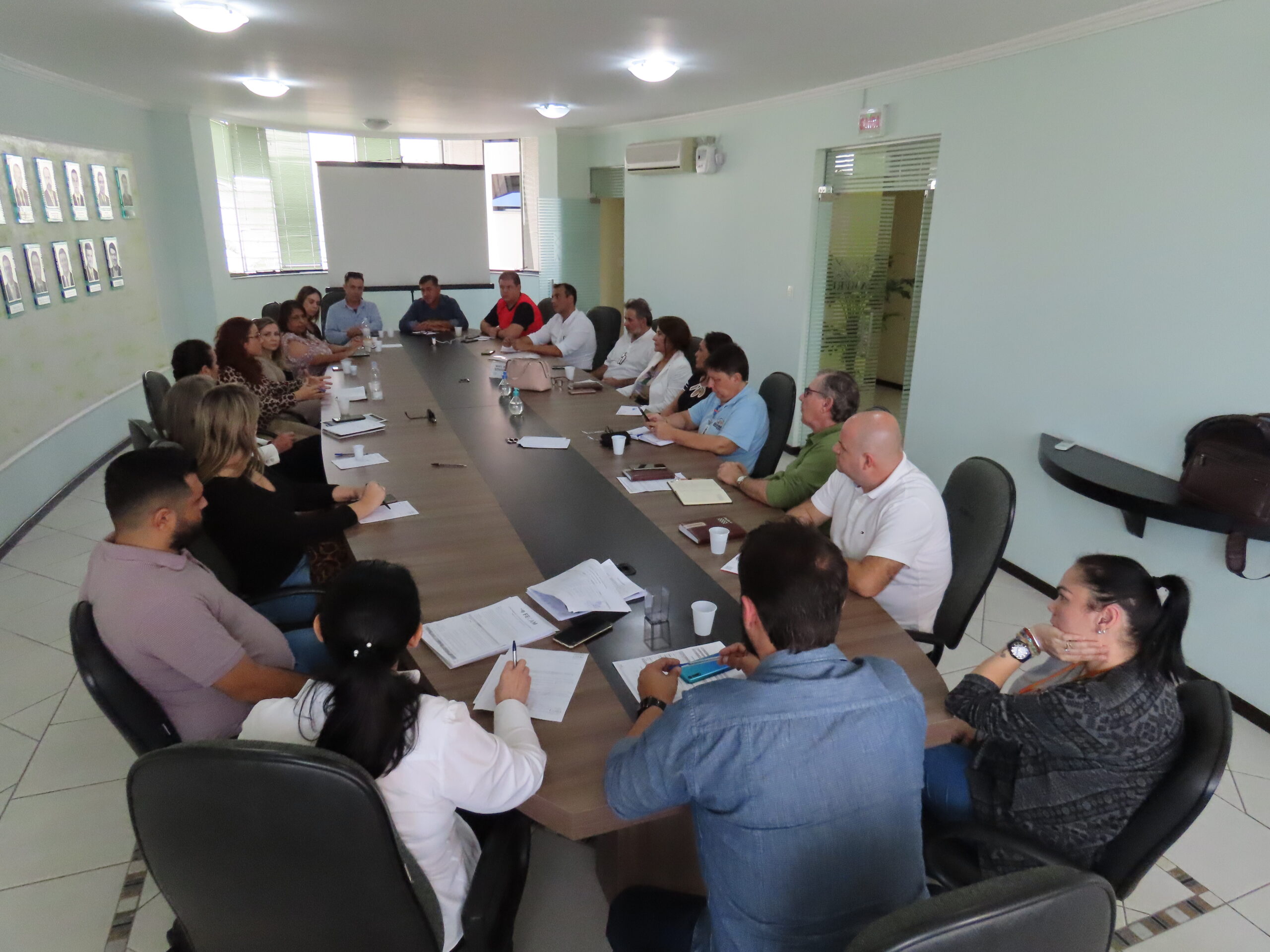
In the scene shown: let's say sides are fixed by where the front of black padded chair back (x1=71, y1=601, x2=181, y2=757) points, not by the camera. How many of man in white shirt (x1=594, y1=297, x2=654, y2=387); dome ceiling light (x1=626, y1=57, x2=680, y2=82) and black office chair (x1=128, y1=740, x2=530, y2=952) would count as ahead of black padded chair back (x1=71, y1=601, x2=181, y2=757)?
2

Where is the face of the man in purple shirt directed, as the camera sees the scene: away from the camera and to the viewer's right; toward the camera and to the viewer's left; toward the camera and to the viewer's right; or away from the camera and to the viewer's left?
away from the camera and to the viewer's right

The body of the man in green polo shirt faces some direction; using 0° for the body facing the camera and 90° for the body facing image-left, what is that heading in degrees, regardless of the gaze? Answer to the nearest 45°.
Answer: approximately 90°

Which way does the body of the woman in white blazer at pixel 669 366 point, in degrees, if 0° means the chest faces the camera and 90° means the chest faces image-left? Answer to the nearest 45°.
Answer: approximately 90°

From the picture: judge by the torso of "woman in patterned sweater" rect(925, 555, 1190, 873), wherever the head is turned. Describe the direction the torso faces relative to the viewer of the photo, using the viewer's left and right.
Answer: facing to the left of the viewer

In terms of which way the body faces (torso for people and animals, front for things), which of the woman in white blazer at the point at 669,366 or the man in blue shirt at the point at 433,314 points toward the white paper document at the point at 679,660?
the man in blue shirt

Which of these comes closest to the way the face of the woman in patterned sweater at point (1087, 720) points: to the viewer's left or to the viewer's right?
to the viewer's left

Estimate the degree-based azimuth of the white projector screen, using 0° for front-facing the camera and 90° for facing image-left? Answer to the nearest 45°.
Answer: approximately 0°

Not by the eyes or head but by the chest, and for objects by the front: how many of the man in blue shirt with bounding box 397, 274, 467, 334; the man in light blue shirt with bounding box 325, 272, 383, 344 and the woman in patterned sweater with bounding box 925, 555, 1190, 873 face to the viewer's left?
1

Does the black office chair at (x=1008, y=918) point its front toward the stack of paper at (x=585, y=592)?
yes

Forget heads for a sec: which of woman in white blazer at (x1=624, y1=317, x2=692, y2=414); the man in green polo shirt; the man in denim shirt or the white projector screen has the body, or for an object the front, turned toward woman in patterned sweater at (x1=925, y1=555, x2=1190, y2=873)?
the white projector screen

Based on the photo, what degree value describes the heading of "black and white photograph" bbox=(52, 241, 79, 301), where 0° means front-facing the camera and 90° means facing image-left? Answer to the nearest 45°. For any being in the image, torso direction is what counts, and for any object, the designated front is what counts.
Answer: approximately 315°

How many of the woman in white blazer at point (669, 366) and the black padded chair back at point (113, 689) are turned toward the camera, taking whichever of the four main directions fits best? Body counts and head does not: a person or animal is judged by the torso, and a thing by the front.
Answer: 0

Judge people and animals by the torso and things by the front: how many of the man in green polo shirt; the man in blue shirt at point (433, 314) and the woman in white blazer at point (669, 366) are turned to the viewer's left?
2

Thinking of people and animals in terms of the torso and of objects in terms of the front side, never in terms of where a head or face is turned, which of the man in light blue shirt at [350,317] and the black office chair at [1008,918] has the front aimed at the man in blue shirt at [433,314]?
the black office chair

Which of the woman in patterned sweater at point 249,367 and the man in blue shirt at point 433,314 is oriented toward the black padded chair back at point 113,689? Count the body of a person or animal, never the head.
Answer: the man in blue shirt

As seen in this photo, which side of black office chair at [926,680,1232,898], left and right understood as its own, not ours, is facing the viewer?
left
